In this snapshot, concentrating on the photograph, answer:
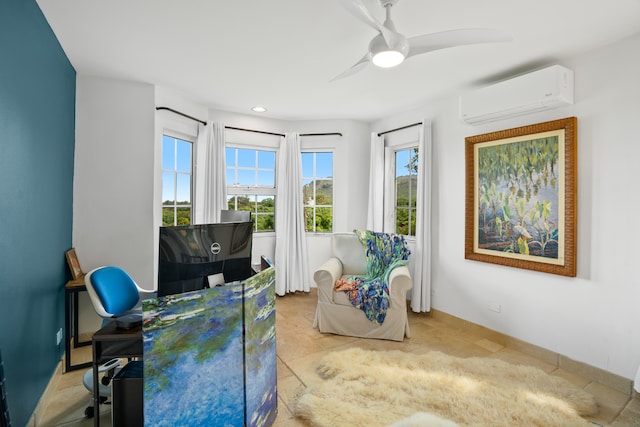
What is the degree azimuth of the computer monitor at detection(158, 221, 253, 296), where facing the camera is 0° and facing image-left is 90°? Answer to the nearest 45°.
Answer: approximately 135°

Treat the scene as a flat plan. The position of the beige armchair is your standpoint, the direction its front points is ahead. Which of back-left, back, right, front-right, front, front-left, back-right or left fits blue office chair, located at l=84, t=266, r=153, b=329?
front-right

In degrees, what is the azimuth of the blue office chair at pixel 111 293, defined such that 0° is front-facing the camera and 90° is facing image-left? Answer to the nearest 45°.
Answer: approximately 315°

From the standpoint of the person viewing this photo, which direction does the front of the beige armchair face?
facing the viewer

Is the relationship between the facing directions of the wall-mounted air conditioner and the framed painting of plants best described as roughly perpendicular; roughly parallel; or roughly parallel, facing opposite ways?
roughly parallel

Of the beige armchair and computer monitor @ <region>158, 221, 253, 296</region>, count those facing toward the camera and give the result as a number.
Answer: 1

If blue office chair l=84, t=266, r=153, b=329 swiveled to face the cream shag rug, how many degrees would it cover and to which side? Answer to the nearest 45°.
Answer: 0° — it already faces it

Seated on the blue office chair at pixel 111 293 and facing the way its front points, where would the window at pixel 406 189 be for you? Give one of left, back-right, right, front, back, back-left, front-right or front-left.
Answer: front-left

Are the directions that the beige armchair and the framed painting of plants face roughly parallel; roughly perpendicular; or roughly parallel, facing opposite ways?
roughly perpendicular

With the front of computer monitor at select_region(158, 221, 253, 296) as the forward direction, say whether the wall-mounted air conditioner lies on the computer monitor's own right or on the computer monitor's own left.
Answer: on the computer monitor's own right

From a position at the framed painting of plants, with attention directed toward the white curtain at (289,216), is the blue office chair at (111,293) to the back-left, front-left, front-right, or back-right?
front-left

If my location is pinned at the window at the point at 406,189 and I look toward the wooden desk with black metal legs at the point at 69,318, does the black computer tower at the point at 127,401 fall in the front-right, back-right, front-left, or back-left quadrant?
front-left

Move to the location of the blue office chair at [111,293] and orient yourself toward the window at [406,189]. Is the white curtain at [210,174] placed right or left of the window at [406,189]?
left

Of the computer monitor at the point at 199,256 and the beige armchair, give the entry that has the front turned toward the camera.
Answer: the beige armchair

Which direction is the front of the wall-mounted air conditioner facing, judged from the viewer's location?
facing the viewer and to the left of the viewer

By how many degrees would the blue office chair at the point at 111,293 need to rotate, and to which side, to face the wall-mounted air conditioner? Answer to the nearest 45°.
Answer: approximately 45° to its left
